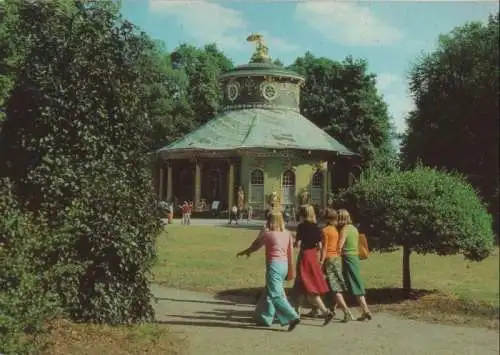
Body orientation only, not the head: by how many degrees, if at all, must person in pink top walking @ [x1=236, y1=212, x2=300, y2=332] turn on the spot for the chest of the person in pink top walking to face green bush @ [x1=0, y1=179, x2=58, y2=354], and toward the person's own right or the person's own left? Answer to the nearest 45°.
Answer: approximately 90° to the person's own left

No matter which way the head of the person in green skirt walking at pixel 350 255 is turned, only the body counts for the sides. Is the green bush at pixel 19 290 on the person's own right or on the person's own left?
on the person's own left

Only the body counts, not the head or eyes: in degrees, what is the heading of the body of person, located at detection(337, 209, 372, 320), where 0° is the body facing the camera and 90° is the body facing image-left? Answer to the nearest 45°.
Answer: approximately 135°

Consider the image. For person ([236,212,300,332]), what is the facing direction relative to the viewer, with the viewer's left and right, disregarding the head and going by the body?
facing away from the viewer and to the left of the viewer

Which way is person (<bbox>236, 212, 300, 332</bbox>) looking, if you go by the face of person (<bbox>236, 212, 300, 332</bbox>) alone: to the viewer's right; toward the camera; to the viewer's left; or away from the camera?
away from the camera

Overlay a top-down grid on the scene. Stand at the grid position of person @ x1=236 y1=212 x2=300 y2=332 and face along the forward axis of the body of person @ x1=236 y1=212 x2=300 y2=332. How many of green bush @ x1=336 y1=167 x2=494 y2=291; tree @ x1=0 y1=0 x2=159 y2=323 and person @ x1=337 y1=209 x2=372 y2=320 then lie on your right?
2

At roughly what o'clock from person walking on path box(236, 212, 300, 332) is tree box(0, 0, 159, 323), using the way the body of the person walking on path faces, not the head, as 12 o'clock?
The tree is roughly at 10 o'clock from the person walking on path.

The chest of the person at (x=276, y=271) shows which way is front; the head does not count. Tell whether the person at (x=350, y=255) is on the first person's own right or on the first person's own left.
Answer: on the first person's own right
